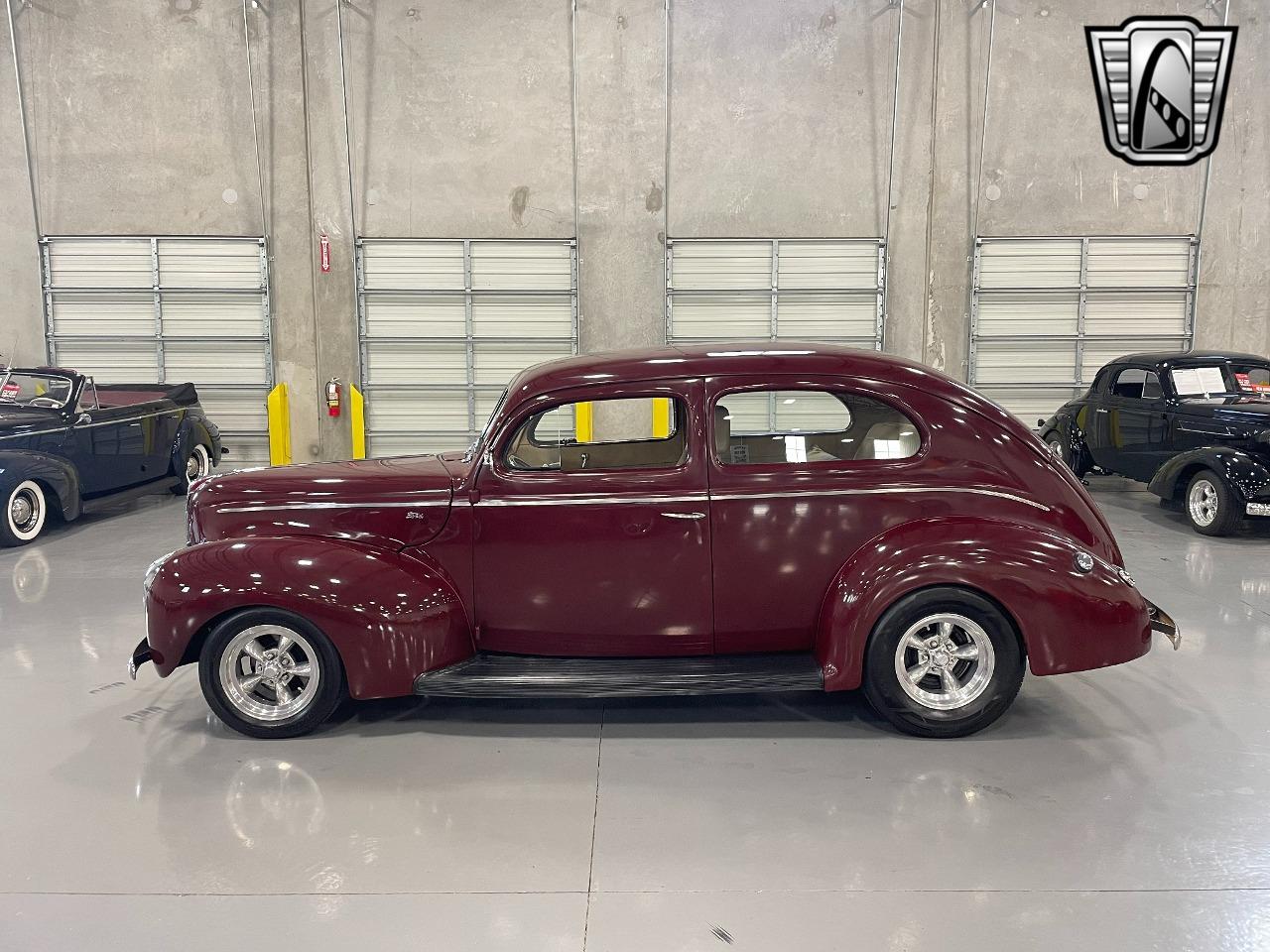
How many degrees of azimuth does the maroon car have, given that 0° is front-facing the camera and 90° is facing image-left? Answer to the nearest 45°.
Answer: approximately 90°

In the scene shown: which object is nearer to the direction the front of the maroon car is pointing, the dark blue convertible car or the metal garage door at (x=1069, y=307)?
the dark blue convertible car

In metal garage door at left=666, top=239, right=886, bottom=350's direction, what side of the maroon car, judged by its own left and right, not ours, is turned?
right

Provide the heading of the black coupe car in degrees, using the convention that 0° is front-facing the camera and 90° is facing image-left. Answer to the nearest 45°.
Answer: approximately 315°

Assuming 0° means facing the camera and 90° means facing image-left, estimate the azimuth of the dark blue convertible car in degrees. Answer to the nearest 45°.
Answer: approximately 45°

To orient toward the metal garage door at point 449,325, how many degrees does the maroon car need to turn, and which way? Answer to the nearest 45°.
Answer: approximately 90° to its right

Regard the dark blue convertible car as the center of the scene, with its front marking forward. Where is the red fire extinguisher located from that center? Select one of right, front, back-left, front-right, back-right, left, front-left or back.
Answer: back

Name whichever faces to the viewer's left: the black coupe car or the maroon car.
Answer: the maroon car

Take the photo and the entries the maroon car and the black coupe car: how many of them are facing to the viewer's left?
1
